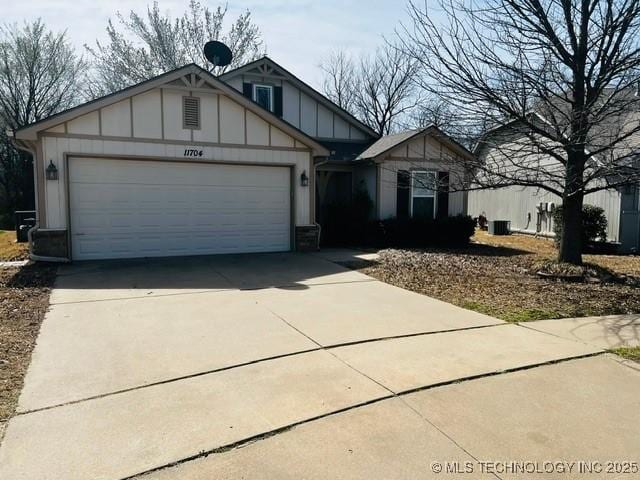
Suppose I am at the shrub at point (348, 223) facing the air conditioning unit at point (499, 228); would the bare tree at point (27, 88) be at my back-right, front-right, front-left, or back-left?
back-left

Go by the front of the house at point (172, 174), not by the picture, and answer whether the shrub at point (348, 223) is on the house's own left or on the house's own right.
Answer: on the house's own left

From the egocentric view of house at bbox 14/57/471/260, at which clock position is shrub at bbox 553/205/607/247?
The shrub is roughly at 9 o'clock from the house.

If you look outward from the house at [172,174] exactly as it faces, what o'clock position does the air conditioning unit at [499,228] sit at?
The air conditioning unit is roughly at 8 o'clock from the house.

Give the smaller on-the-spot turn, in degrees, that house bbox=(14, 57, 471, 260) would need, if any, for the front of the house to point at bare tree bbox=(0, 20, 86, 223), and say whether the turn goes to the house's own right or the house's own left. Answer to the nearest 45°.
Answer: approximately 135° to the house's own right

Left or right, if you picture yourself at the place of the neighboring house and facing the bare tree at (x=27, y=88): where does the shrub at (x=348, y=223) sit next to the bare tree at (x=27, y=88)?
left

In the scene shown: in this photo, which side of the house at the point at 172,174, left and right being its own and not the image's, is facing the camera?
front

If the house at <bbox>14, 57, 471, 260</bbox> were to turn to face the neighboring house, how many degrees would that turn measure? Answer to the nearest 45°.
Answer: approximately 90° to its left
